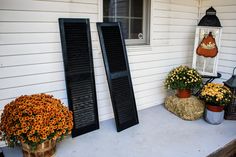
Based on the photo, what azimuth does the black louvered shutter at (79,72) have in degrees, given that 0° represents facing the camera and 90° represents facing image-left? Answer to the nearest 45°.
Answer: approximately 315°

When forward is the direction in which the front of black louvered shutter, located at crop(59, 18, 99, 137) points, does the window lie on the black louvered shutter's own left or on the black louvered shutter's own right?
on the black louvered shutter's own left

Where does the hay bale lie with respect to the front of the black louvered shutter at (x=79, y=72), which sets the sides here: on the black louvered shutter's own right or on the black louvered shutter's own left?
on the black louvered shutter's own left

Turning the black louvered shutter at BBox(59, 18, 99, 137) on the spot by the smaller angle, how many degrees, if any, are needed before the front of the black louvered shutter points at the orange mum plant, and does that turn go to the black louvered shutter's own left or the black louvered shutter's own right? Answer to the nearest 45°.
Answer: approximately 90° to the black louvered shutter's own right

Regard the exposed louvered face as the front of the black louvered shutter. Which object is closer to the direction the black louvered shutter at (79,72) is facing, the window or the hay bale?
the hay bale

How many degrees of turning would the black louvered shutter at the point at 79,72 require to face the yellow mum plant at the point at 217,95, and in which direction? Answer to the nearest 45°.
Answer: approximately 45° to its left

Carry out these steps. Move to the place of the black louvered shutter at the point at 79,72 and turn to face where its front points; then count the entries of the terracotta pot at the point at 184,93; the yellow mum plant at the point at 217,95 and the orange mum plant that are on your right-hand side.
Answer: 1

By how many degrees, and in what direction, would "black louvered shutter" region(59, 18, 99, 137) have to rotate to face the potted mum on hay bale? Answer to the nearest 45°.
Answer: approximately 45° to its left

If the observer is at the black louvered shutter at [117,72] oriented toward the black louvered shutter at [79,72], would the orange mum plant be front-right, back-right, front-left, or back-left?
front-left
